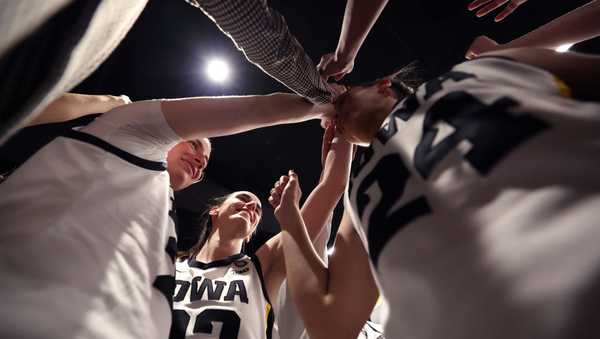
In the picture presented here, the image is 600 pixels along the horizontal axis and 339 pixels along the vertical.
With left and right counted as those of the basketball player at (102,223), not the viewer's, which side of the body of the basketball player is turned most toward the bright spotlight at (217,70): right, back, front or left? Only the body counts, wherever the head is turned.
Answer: left

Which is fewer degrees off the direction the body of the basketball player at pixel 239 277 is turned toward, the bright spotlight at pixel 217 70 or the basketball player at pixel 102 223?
the basketball player

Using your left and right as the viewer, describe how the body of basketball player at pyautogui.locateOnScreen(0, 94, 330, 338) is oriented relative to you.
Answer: facing to the right of the viewer

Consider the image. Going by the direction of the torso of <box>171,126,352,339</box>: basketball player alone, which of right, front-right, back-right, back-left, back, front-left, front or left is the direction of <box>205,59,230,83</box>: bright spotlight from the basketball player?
back

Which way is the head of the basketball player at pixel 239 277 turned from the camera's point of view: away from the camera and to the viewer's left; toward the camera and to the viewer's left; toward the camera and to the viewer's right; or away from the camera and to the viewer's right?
toward the camera and to the viewer's right
